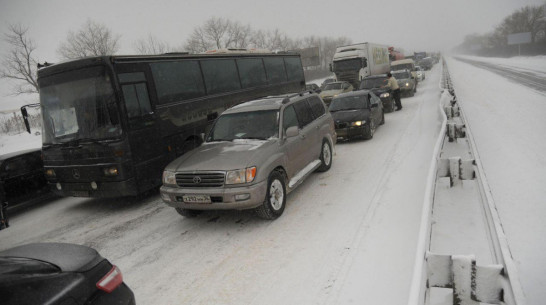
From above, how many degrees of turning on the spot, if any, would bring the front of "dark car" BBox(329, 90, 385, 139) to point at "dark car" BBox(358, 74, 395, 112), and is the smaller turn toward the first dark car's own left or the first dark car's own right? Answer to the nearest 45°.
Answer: approximately 135° to the first dark car's own right

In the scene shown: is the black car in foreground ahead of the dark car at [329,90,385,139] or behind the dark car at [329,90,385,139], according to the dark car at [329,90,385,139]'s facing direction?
ahead

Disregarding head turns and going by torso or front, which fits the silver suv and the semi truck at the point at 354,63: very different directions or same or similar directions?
same or similar directions

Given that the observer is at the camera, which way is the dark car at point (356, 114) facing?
facing the viewer and to the left of the viewer

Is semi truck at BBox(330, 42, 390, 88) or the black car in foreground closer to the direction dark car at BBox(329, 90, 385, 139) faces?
the black car in foreground

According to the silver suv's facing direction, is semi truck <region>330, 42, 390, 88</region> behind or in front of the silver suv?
behind

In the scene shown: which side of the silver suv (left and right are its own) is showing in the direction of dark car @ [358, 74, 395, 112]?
back

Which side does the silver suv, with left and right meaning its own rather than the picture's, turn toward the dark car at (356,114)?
back

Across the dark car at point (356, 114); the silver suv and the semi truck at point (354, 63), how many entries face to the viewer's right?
0

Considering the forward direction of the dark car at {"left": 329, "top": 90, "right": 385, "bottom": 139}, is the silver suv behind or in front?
in front

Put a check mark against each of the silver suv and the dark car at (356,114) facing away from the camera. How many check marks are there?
0

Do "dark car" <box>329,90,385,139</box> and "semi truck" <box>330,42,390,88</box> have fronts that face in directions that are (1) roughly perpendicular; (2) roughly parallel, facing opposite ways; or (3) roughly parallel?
roughly parallel

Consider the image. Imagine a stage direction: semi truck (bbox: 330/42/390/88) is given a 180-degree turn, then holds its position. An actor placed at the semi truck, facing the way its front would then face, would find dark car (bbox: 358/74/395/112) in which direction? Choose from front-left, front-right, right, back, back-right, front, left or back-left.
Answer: back-right

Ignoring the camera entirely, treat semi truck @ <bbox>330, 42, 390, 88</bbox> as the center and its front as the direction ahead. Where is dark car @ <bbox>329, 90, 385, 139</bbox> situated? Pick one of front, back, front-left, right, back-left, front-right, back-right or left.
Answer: front-left
